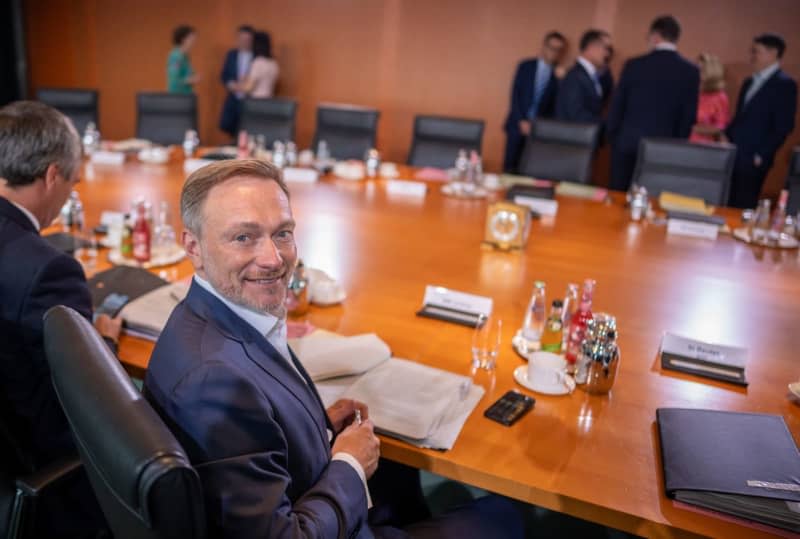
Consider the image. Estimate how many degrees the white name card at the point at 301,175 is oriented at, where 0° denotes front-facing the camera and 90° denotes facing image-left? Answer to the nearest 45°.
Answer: approximately 0°

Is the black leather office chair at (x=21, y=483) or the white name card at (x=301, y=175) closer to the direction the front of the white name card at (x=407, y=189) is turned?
the black leather office chair

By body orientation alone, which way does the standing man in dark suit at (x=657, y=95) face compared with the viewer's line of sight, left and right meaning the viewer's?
facing away from the viewer

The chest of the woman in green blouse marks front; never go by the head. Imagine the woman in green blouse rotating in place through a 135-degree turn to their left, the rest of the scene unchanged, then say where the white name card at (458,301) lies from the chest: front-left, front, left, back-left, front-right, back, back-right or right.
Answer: back-left

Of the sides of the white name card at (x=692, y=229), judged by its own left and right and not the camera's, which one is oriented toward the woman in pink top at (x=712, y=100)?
back

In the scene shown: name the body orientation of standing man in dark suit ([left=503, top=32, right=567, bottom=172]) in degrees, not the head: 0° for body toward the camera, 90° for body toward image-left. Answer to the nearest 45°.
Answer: approximately 315°

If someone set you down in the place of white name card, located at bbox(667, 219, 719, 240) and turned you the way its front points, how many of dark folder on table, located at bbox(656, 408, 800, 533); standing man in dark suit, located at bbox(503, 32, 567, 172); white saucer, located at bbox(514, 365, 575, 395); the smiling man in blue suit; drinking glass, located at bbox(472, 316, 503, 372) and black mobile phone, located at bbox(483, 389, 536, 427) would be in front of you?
5

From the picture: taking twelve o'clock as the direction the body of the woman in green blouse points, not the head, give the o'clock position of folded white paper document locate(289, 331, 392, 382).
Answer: The folded white paper document is roughly at 3 o'clock from the woman in green blouse.

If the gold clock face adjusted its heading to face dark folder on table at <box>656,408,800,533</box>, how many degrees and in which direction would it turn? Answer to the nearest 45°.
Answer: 0° — it already faces it

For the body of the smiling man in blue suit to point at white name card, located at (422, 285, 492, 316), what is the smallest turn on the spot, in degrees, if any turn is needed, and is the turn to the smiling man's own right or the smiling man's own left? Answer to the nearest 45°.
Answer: approximately 45° to the smiling man's own left

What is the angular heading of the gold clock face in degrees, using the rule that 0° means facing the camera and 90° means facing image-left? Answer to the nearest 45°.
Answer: approximately 0°
